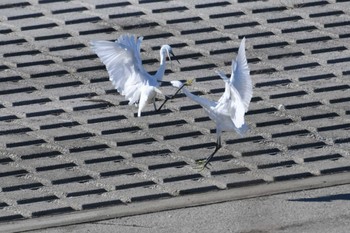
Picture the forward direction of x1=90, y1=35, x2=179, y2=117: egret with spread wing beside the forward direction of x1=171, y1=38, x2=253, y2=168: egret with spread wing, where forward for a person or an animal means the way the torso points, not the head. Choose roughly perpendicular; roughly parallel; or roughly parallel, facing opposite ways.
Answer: roughly parallel, facing opposite ways

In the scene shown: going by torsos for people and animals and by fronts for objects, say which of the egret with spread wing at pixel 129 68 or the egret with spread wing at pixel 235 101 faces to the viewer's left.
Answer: the egret with spread wing at pixel 235 101

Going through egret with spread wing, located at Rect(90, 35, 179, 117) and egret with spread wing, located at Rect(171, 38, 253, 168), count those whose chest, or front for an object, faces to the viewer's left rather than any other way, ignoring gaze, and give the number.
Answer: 1

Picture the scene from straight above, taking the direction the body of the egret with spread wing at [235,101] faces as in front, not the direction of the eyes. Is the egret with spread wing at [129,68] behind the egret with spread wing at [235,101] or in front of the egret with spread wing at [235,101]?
in front

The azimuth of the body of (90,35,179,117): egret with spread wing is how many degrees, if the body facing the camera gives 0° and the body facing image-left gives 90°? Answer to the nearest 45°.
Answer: approximately 270°

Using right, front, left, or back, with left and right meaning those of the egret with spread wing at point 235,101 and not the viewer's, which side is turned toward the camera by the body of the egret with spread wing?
left

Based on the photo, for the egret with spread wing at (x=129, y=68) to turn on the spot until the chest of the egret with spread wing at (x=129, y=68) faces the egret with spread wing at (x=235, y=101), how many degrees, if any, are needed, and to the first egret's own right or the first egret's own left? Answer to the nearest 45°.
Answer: approximately 45° to the first egret's own right
